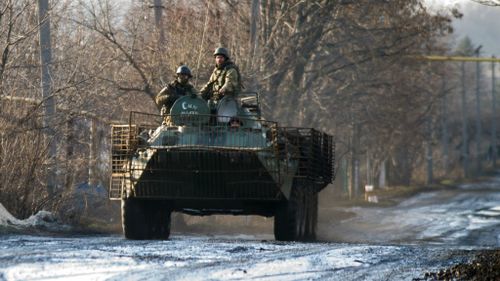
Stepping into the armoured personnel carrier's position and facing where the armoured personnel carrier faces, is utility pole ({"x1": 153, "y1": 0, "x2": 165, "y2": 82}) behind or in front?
behind

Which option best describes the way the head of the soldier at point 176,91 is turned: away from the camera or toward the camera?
toward the camera

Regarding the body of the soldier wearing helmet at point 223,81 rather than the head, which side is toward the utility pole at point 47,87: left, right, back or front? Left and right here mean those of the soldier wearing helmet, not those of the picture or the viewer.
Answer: right

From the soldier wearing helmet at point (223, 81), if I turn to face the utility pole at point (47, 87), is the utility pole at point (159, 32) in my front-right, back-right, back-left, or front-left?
front-right

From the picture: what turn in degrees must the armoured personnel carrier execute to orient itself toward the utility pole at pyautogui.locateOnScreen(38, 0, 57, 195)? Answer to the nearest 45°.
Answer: approximately 135° to its right

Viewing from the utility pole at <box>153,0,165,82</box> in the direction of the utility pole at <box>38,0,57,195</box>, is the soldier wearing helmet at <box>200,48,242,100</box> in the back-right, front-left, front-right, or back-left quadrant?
front-left

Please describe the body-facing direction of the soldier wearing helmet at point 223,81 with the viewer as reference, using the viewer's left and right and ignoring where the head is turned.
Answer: facing the viewer and to the left of the viewer

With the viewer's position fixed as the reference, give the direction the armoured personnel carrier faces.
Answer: facing the viewer
